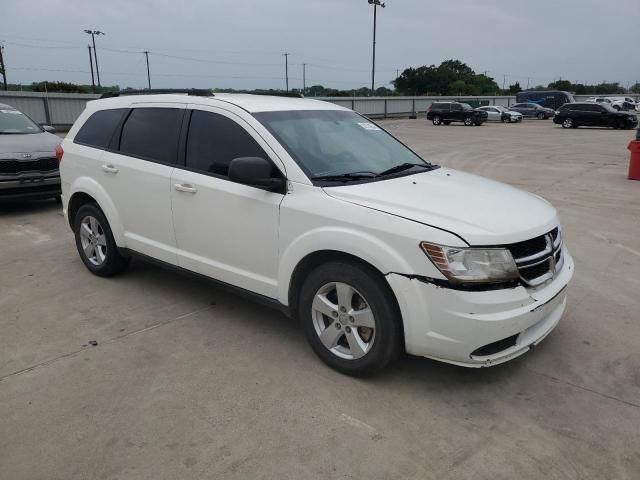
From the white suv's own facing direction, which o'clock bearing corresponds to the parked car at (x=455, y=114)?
The parked car is roughly at 8 o'clock from the white suv.

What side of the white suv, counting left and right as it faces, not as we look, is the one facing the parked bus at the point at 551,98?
left

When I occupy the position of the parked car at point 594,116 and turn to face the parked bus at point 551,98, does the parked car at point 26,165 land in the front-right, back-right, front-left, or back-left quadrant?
back-left

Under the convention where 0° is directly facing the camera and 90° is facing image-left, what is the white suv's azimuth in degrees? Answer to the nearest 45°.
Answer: approximately 315°

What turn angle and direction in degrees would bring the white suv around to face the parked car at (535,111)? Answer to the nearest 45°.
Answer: approximately 90° to its left

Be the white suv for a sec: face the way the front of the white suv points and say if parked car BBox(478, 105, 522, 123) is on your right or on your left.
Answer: on your left

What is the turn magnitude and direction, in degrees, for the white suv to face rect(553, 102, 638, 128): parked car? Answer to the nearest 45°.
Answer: approximately 90° to its left

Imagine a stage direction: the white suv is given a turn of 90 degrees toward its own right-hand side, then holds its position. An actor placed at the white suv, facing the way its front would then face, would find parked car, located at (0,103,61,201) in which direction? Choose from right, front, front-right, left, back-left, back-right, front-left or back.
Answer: right
